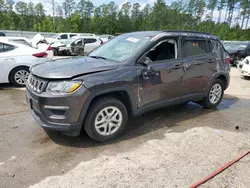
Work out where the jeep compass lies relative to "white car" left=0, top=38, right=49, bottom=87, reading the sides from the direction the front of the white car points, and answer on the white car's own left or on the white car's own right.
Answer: on the white car's own left

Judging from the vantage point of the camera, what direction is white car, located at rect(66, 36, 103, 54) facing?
facing to the left of the viewer

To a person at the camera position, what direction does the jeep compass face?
facing the viewer and to the left of the viewer

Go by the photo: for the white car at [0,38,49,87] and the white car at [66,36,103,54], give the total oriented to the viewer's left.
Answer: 2

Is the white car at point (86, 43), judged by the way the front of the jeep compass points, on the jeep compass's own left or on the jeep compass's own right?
on the jeep compass's own right

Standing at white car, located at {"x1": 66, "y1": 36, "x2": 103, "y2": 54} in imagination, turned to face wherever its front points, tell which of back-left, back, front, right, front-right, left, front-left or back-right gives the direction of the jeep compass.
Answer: left

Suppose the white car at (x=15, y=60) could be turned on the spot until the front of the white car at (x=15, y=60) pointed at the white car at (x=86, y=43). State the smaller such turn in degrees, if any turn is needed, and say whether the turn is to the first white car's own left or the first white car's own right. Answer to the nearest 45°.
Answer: approximately 135° to the first white car's own right

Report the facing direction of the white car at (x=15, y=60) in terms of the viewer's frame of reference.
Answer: facing to the left of the viewer

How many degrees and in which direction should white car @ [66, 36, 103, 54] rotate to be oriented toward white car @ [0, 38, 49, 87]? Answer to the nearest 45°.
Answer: approximately 90° to its left
